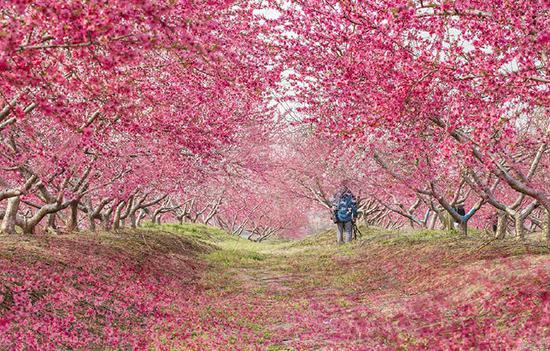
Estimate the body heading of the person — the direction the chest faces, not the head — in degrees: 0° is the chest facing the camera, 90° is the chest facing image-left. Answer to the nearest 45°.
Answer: approximately 180°
